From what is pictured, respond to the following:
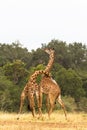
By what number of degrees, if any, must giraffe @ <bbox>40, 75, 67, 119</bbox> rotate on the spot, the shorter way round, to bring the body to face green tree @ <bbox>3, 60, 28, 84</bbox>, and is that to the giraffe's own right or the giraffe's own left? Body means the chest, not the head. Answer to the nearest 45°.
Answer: approximately 45° to the giraffe's own right

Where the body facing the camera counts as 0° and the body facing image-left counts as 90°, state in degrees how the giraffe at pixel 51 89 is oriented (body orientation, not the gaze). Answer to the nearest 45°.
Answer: approximately 135°
